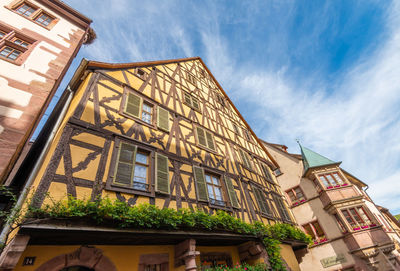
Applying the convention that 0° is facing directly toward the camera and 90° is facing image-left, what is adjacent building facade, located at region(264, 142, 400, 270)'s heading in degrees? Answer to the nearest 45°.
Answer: approximately 45°

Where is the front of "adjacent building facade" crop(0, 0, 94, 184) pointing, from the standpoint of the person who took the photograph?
facing the viewer and to the right of the viewer

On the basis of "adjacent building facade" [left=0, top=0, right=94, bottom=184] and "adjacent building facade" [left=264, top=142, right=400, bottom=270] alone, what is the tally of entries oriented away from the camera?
0

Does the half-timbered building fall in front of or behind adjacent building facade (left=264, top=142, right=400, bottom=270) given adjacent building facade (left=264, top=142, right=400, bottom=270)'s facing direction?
in front
